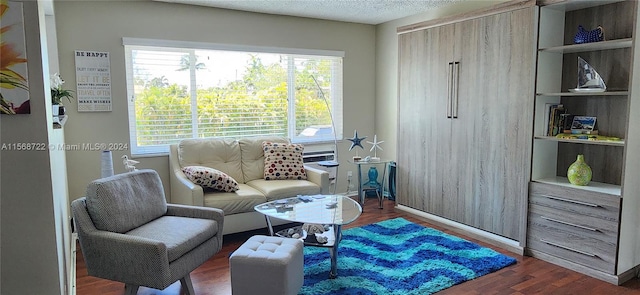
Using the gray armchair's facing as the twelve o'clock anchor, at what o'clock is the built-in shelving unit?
The built-in shelving unit is roughly at 11 o'clock from the gray armchair.

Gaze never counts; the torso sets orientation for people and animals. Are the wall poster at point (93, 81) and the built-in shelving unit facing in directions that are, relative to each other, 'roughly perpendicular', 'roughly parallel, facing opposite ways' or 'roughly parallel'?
roughly perpendicular

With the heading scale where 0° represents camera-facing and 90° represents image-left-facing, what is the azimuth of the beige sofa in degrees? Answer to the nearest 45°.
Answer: approximately 315°

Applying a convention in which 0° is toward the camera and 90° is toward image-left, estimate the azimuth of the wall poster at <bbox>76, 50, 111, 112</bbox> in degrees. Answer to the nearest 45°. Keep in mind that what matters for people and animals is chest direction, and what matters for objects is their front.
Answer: approximately 0°

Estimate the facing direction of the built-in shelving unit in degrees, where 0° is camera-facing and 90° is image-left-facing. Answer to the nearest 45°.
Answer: approximately 45°
